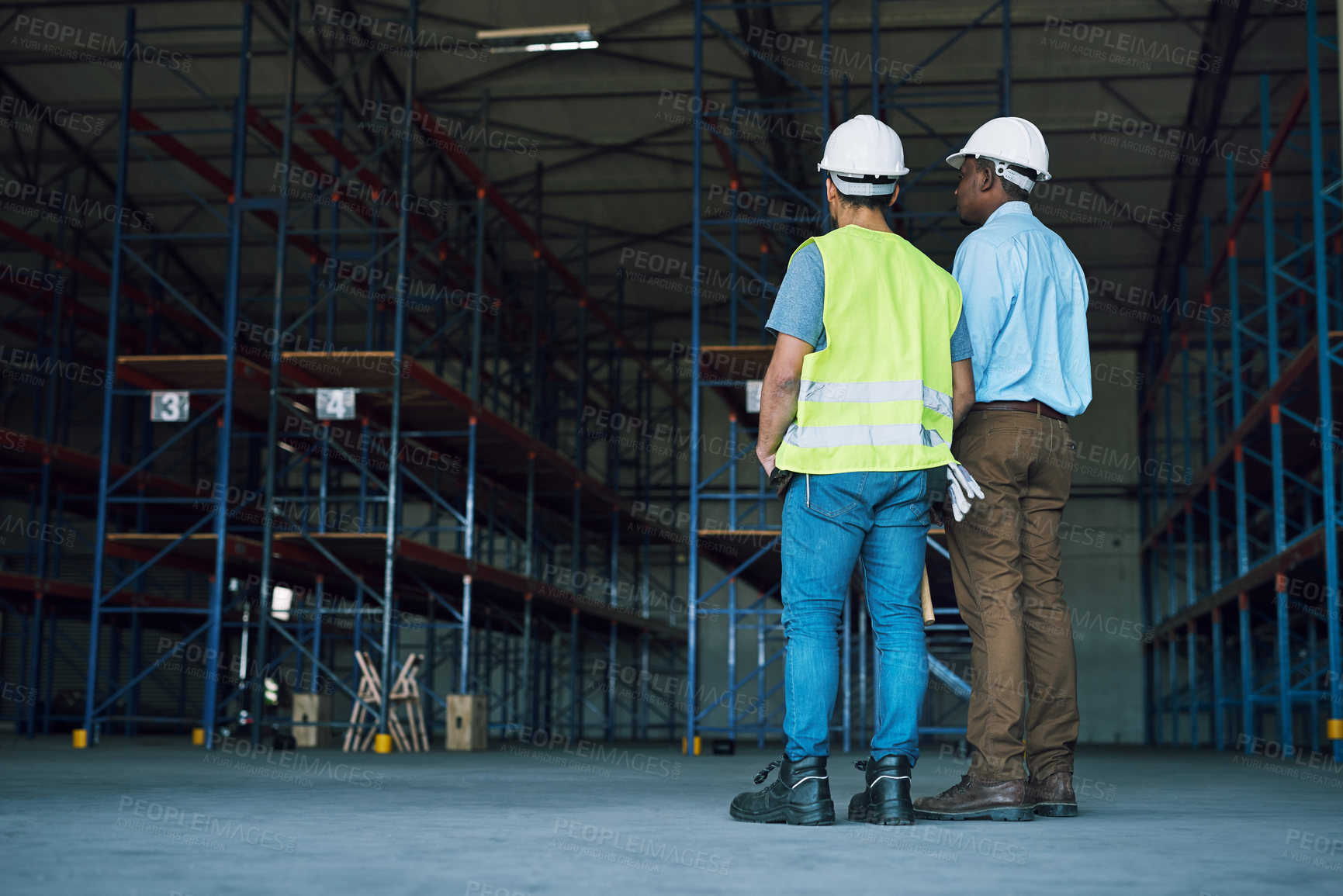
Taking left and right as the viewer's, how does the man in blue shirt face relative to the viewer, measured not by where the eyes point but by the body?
facing away from the viewer and to the left of the viewer

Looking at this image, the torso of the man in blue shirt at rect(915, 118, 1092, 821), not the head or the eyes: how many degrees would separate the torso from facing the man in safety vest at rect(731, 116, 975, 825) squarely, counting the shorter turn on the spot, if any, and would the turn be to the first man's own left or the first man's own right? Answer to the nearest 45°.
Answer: approximately 90° to the first man's own left

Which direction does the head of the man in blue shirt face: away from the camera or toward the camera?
away from the camera

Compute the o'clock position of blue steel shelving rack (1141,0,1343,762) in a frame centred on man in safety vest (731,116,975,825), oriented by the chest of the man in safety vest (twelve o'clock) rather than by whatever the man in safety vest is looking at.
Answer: The blue steel shelving rack is roughly at 2 o'clock from the man in safety vest.

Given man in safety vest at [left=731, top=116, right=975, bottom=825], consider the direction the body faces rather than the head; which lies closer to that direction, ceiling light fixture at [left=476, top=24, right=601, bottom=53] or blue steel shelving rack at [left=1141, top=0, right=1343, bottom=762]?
the ceiling light fixture

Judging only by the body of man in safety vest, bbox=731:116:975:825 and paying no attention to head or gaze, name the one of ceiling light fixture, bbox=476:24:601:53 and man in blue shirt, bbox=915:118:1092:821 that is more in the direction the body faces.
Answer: the ceiling light fixture

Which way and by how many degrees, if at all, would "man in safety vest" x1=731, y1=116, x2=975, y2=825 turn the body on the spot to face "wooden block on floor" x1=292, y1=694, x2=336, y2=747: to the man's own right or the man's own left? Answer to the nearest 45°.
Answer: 0° — they already face it

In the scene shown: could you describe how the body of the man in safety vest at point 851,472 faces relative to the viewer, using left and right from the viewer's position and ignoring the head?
facing away from the viewer and to the left of the viewer

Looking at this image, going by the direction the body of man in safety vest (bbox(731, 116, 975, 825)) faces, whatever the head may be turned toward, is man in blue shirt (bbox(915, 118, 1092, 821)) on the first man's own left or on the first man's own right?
on the first man's own right

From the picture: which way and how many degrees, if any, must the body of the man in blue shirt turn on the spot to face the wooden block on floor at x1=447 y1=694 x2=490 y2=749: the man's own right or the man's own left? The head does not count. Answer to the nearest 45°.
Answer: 0° — they already face it
